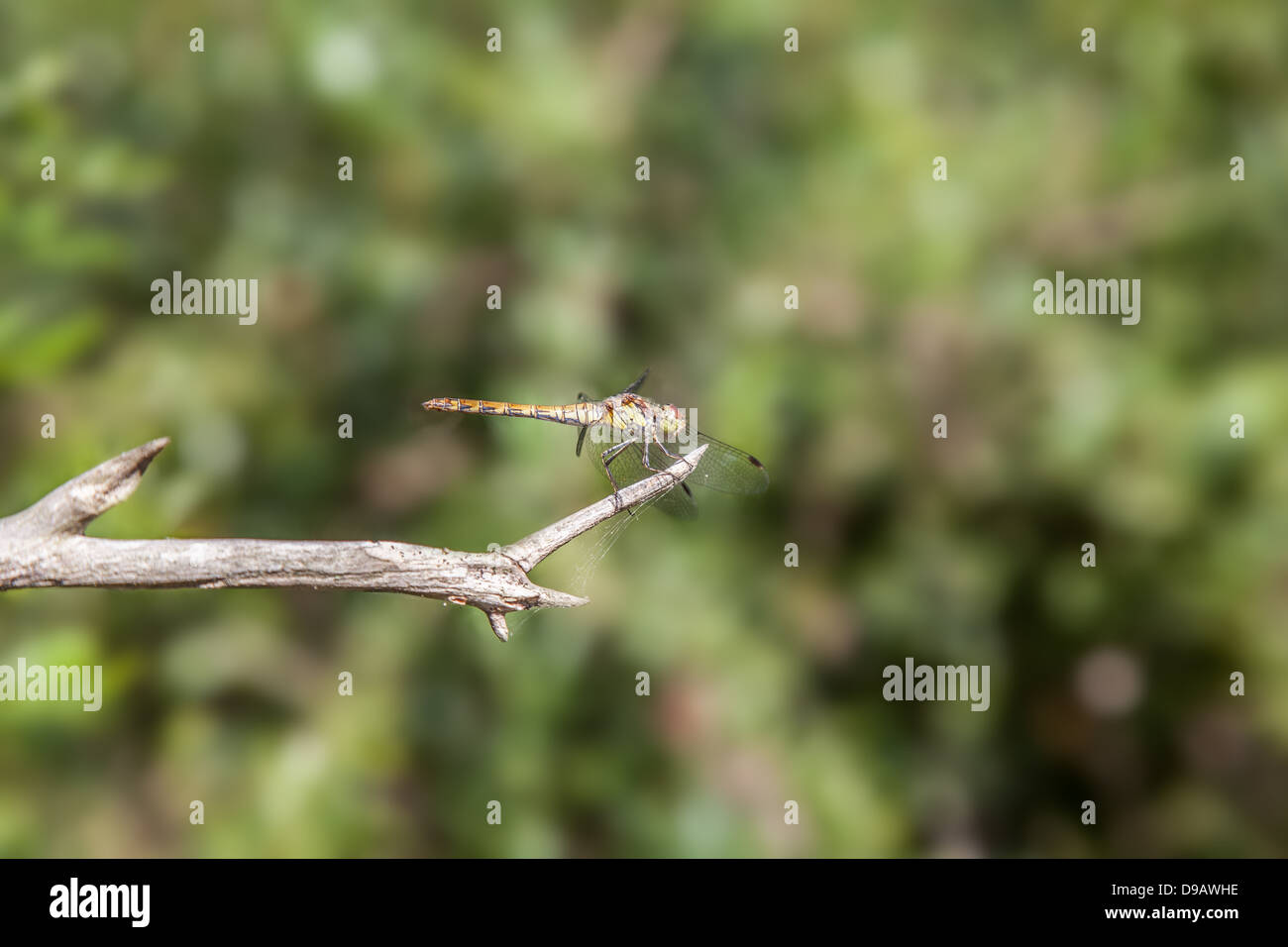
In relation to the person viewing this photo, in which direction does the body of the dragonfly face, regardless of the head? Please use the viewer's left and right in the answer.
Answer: facing to the right of the viewer
